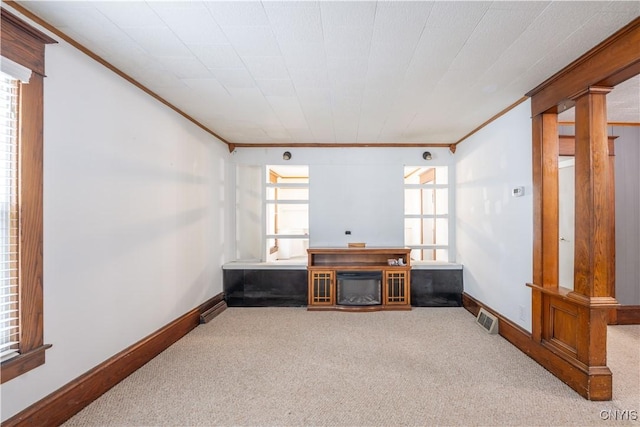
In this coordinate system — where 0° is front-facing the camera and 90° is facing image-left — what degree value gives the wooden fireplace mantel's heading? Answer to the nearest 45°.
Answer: approximately 0°

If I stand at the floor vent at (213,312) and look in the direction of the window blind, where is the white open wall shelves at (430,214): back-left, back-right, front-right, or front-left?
back-left

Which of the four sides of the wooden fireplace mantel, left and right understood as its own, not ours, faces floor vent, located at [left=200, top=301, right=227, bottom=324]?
right

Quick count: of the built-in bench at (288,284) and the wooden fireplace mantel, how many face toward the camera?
2

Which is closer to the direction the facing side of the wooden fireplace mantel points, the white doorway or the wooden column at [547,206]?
the wooden column

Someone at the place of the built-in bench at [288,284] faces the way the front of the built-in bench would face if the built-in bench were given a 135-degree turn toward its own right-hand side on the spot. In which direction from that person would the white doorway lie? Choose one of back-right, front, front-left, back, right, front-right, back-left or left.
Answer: back-right

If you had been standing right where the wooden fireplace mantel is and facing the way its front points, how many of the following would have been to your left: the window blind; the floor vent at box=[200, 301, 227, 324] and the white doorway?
1

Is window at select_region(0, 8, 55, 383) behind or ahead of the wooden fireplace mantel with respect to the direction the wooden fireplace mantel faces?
ahead

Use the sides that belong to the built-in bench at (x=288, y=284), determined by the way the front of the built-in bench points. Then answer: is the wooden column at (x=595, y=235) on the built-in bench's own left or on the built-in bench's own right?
on the built-in bench's own left

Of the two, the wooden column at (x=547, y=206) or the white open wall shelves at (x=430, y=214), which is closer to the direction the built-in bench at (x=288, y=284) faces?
the wooden column

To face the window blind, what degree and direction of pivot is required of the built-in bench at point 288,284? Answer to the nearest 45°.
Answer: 0° — it already faces it

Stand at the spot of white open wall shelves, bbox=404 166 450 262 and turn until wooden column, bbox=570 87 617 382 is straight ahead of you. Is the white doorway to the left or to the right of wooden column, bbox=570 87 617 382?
left

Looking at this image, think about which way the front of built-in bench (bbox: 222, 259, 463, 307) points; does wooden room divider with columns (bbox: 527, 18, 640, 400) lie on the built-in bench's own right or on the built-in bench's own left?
on the built-in bench's own left
